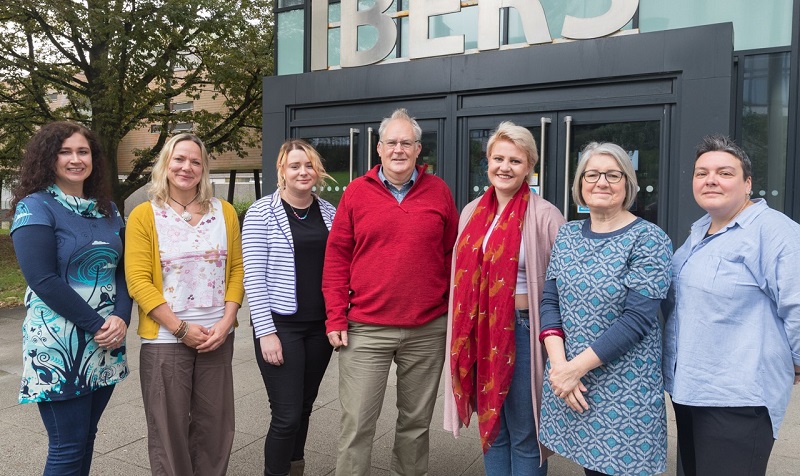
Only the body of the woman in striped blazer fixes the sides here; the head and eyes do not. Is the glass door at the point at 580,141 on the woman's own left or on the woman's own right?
on the woman's own left

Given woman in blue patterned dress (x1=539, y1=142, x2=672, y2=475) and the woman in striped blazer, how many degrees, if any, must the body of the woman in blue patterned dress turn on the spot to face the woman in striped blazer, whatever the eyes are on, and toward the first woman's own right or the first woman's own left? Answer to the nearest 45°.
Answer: approximately 45° to the first woman's own right

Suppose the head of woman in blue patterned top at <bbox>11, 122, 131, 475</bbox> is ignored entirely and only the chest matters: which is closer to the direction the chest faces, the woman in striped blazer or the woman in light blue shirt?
the woman in light blue shirt

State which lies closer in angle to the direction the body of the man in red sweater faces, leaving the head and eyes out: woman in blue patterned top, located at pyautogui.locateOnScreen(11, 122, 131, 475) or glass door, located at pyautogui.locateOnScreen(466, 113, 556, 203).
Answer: the woman in blue patterned top

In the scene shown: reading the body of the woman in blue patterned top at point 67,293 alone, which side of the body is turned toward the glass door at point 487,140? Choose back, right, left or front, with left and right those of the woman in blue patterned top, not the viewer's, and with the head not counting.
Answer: left

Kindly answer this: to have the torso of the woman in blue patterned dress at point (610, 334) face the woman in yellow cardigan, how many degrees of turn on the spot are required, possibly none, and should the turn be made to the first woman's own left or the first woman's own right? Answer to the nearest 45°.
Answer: approximately 45° to the first woman's own right
